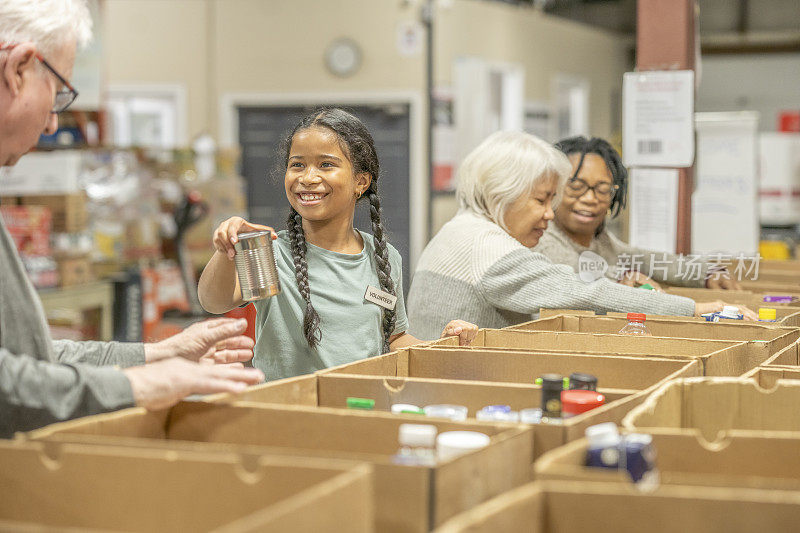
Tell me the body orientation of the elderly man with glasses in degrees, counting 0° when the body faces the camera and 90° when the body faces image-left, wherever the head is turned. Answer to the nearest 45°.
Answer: approximately 270°

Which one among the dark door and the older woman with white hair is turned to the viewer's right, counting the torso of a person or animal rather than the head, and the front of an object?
the older woman with white hair

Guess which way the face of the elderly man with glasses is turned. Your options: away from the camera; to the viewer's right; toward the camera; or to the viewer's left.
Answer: to the viewer's right

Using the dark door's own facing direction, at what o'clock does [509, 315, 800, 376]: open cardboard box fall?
The open cardboard box is roughly at 12 o'clock from the dark door.

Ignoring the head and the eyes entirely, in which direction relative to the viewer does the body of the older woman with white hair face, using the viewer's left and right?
facing to the right of the viewer

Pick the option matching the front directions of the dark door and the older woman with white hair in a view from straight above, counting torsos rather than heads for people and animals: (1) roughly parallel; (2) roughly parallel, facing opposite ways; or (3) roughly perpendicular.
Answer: roughly perpendicular

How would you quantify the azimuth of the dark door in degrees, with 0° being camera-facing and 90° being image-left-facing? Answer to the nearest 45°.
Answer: approximately 0°

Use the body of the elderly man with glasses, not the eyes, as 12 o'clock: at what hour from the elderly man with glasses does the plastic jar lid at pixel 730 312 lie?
The plastic jar lid is roughly at 11 o'clock from the elderly man with glasses.

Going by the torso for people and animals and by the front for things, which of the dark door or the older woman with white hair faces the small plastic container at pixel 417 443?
the dark door

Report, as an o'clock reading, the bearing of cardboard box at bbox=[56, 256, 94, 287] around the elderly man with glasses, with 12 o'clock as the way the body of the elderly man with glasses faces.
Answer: The cardboard box is roughly at 9 o'clock from the elderly man with glasses.

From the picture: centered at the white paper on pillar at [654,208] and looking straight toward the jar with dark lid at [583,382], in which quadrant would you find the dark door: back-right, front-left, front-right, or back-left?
back-right
